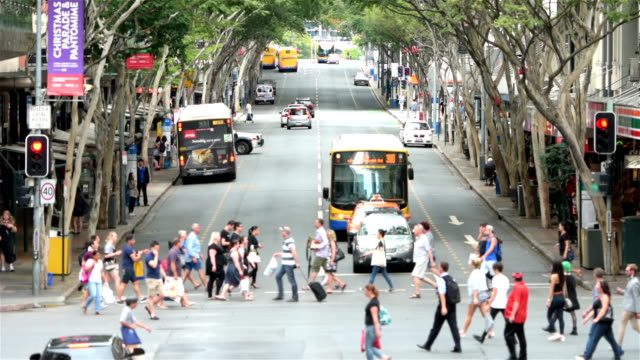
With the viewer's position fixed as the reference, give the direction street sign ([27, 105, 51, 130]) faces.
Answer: facing the viewer

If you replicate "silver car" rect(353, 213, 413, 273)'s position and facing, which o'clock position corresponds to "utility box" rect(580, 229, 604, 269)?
The utility box is roughly at 9 o'clock from the silver car.

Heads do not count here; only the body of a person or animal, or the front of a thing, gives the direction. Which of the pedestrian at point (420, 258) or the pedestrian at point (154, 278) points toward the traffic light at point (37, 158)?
the pedestrian at point (420, 258)

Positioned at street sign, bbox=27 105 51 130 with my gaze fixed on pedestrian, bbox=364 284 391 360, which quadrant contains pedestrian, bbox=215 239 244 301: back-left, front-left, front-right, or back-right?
front-left

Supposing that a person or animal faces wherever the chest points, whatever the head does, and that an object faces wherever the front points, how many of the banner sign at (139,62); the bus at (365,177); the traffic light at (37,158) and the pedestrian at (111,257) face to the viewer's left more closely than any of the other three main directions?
0

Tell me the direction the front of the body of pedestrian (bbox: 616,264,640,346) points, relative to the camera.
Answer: to the viewer's left

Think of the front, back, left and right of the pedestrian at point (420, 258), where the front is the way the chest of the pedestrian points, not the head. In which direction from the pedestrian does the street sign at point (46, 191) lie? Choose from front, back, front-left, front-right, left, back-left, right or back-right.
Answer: front

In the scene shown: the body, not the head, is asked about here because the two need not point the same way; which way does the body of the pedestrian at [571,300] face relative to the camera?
to the viewer's left

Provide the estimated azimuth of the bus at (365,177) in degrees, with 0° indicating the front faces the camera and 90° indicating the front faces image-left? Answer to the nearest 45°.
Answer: approximately 0°

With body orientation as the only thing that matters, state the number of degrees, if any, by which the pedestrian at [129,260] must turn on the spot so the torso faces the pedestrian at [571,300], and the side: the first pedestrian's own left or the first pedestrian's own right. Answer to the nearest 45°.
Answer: approximately 45° to the first pedestrian's own right

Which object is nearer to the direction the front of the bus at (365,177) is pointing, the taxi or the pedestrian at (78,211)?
the taxi

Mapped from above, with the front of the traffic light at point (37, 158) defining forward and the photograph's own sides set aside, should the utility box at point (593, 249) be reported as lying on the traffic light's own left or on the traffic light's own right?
on the traffic light's own left

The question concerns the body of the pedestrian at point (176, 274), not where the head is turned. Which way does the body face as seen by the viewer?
to the viewer's right

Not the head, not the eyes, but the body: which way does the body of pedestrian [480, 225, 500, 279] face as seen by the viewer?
to the viewer's left

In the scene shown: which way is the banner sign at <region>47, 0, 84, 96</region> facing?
toward the camera
